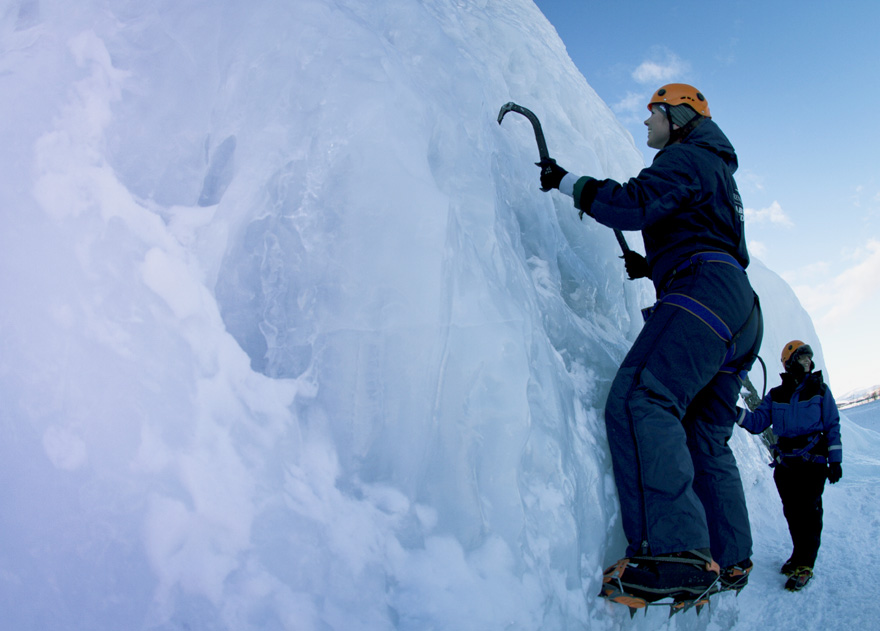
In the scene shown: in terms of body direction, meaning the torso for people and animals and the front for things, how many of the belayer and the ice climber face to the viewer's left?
1

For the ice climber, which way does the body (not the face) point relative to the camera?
to the viewer's left

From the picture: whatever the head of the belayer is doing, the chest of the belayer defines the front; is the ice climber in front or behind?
in front

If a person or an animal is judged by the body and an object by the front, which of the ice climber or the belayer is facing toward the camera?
the belayer

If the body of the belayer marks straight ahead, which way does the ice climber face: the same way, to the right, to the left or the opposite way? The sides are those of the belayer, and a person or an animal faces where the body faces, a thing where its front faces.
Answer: to the right

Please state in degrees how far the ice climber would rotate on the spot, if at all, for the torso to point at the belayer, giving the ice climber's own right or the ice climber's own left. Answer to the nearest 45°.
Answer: approximately 135° to the ice climber's own right

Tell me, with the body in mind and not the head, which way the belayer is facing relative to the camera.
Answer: toward the camera
